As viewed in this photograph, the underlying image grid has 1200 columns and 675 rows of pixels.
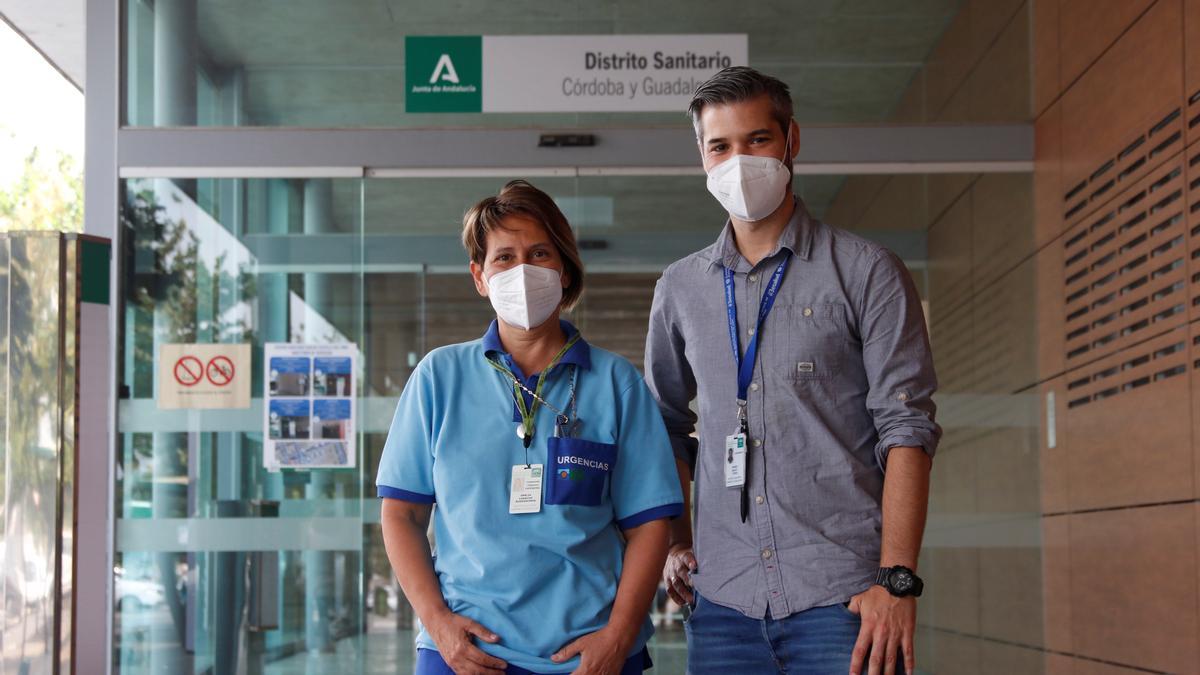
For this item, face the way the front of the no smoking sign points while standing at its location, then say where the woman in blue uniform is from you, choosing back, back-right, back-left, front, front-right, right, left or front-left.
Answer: front

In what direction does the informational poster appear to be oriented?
toward the camera

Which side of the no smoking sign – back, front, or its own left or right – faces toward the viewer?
front

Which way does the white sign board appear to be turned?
toward the camera

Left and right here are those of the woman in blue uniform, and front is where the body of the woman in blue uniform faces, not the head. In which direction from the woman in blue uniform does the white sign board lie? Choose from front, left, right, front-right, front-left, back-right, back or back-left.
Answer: back

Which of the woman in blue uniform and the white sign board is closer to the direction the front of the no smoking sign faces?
the woman in blue uniform

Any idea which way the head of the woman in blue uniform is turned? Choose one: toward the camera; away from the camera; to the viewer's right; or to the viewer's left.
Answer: toward the camera

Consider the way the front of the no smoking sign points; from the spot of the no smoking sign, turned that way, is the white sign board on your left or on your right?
on your left

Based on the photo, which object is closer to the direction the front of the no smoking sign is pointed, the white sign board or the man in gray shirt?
the man in gray shirt

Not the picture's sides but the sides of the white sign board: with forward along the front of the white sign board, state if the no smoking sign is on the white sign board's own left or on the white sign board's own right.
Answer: on the white sign board's own right

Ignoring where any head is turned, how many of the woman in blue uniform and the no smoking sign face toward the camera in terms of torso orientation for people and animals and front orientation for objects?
2
